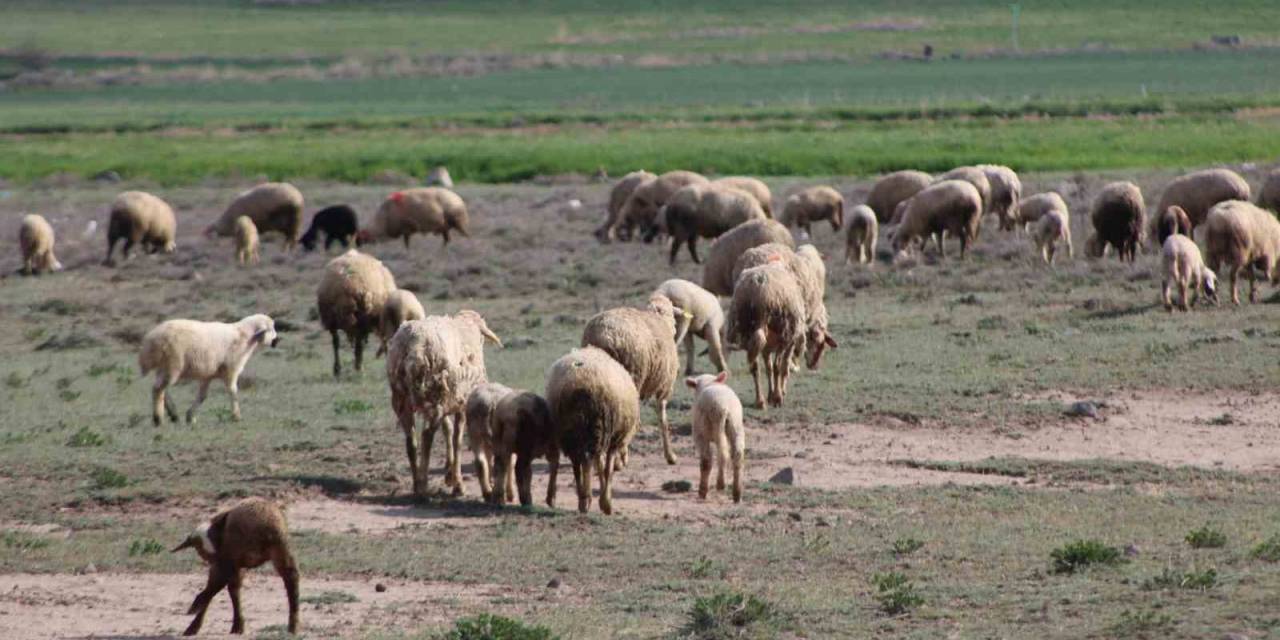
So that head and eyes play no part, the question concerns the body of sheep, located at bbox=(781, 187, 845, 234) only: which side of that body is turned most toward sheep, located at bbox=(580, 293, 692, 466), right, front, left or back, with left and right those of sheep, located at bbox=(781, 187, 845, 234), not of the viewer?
left

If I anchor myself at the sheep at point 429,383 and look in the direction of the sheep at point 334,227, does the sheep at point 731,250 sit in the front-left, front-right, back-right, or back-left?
front-right

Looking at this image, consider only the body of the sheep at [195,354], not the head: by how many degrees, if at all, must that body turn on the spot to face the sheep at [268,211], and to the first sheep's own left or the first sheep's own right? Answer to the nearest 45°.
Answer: approximately 90° to the first sheep's own left

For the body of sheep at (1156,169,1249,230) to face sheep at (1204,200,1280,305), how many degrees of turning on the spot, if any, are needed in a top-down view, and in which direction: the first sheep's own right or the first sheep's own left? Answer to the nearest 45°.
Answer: approximately 90° to the first sheep's own left

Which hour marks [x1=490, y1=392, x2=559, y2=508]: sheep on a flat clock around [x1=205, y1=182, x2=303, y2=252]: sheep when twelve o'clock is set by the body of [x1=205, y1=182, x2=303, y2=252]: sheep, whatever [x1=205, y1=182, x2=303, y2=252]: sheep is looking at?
[x1=490, y1=392, x2=559, y2=508]: sheep is roughly at 9 o'clock from [x1=205, y1=182, x2=303, y2=252]: sheep.

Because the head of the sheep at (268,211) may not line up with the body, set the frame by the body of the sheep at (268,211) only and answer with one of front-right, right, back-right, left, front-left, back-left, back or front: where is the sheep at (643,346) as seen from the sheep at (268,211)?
left

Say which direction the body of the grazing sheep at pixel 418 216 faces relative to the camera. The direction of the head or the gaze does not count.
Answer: to the viewer's left

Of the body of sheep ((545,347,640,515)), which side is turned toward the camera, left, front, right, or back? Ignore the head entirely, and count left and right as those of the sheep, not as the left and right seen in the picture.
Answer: back

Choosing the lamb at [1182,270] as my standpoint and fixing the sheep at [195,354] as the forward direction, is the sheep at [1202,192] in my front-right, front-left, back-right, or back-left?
back-right

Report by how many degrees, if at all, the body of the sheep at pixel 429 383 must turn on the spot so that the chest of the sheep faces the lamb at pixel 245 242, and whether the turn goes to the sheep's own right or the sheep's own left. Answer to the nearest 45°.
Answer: approximately 45° to the sheep's own left

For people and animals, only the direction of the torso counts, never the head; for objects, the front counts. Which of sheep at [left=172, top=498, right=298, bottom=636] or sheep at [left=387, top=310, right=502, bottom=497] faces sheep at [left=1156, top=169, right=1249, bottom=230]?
sheep at [left=387, top=310, right=502, bottom=497]

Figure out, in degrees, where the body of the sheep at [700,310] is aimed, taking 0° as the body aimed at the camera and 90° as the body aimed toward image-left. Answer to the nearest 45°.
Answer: approximately 135°

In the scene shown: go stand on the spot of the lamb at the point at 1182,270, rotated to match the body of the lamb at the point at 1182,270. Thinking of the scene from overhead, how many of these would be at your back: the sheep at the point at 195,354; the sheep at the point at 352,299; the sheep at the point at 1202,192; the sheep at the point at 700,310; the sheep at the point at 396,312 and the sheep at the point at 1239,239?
4

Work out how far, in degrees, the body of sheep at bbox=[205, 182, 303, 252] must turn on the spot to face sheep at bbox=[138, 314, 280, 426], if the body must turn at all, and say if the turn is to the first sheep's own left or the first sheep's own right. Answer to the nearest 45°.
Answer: approximately 90° to the first sheep's own left

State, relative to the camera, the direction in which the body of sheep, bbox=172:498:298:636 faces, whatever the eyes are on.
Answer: to the viewer's left

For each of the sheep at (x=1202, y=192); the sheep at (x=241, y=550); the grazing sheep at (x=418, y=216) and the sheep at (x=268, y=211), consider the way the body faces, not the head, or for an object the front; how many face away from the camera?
0

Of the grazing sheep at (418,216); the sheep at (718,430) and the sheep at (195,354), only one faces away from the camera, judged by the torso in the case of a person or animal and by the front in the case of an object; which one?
the sheep at (718,430)

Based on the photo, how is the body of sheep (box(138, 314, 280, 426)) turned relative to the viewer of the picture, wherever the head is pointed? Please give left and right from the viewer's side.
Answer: facing to the right of the viewer

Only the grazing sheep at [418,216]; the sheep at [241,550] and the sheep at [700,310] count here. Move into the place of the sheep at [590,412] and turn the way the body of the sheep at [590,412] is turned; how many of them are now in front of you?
2
